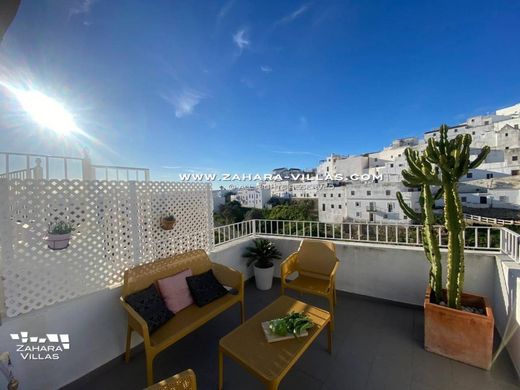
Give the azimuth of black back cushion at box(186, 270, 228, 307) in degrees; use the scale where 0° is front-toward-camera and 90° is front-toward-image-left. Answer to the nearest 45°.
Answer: approximately 315°

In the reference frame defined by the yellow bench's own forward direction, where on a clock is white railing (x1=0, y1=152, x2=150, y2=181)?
The white railing is roughly at 6 o'clock from the yellow bench.

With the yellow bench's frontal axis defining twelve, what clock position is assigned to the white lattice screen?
The white lattice screen is roughly at 5 o'clock from the yellow bench.

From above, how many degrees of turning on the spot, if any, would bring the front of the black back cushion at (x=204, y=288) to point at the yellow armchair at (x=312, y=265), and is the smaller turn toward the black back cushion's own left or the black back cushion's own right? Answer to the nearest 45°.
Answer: approximately 45° to the black back cushion's own left

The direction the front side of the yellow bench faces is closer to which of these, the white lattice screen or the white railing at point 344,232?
the white railing

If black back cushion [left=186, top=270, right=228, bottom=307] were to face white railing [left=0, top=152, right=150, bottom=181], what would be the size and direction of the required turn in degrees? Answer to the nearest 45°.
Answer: approximately 180°

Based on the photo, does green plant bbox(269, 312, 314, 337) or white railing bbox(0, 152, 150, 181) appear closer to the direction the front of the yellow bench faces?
the green plant

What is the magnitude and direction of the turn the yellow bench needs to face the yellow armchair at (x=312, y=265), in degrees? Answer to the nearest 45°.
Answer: approximately 45° to its left

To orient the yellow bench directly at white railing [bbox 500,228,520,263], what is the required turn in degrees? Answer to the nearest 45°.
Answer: approximately 45° to its left

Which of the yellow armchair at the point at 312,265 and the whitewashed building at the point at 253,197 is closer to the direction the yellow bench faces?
the yellow armchair
